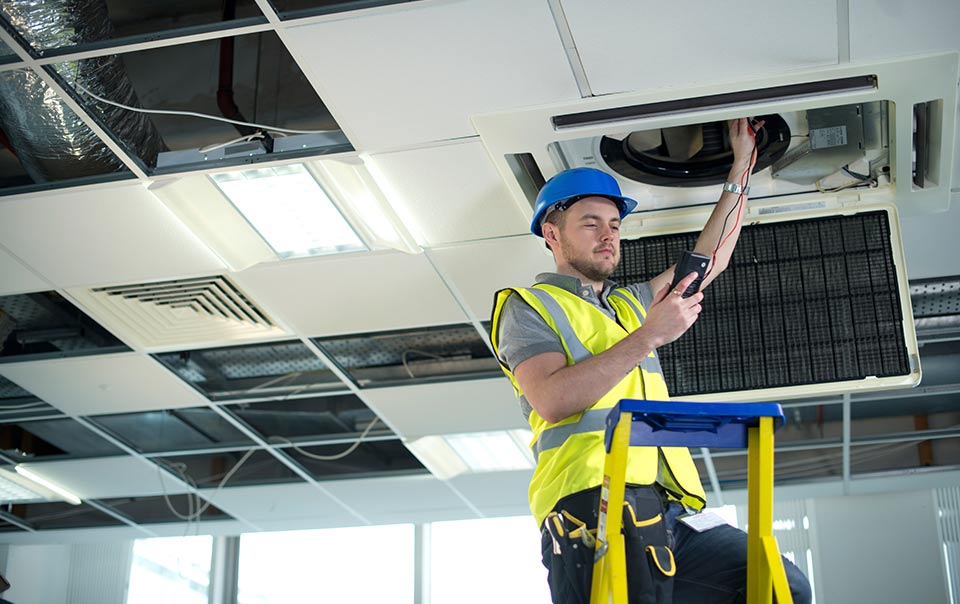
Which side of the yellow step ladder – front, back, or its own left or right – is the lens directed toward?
back

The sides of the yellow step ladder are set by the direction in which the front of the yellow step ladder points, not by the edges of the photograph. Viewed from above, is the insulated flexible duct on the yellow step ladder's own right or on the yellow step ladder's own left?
on the yellow step ladder's own left

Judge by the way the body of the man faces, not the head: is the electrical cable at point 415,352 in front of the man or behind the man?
behind

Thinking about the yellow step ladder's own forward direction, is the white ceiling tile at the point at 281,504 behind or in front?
in front

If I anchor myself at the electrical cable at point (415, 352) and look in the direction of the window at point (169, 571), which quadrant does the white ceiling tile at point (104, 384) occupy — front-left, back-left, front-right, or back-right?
front-left

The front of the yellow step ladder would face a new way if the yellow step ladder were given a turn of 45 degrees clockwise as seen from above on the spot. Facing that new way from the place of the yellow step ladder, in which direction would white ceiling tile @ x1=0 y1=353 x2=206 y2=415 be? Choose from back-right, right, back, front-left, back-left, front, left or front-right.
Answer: left

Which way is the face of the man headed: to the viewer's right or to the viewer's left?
to the viewer's right

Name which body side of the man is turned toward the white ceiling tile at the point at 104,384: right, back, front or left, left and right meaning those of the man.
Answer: back

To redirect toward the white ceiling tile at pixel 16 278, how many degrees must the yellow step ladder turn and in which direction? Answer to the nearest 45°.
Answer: approximately 45° to its left
